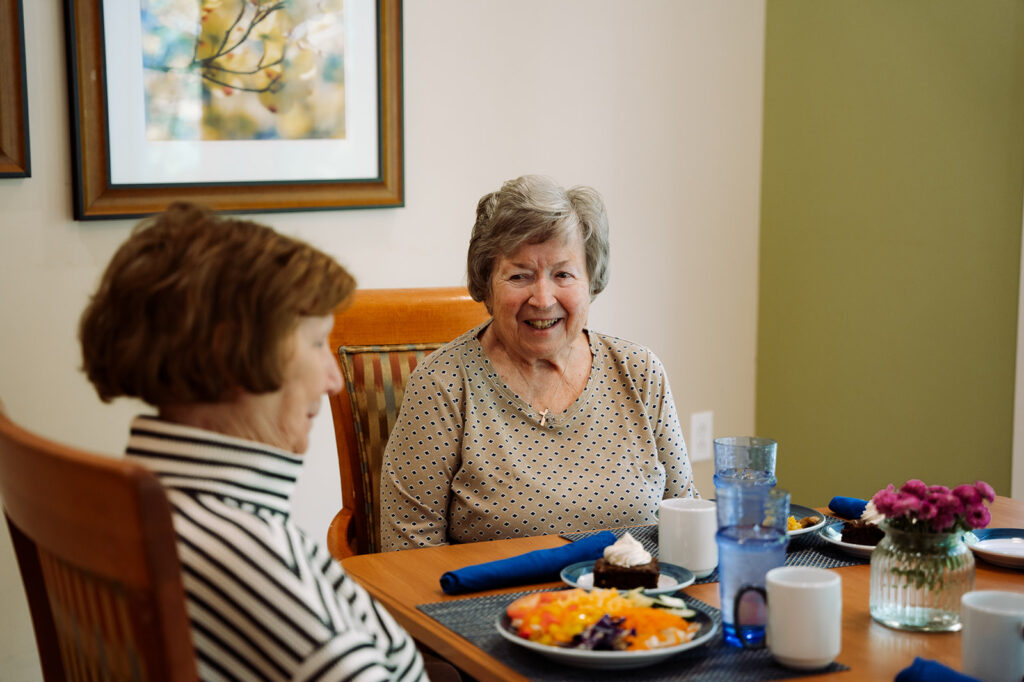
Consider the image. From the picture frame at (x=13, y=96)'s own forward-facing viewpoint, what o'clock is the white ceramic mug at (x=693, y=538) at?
The white ceramic mug is roughly at 11 o'clock from the picture frame.

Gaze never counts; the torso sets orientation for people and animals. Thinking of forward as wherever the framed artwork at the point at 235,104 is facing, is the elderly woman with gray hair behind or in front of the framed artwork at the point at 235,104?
in front

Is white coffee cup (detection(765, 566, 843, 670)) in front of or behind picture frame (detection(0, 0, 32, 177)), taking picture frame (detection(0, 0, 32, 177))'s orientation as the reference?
in front

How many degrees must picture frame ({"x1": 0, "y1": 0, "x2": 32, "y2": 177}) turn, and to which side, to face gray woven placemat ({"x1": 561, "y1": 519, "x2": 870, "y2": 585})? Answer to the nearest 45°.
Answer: approximately 45° to its left

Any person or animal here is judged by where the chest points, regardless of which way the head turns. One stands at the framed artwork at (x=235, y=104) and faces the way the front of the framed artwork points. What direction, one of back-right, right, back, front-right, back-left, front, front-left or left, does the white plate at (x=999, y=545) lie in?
front-left

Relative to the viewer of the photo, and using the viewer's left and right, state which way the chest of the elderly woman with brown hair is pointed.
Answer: facing away from the viewer and to the right of the viewer

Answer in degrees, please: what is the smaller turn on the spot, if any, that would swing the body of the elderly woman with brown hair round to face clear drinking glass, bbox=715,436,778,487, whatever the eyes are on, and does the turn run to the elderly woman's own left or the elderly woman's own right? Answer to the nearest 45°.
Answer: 0° — they already face it

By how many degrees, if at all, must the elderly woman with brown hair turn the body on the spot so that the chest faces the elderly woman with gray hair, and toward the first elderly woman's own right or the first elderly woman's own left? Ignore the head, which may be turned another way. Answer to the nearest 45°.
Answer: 0° — they already face them

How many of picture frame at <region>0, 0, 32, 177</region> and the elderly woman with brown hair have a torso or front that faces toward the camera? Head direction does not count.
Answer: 1

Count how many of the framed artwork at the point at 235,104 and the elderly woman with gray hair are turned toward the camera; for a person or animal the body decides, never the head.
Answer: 2

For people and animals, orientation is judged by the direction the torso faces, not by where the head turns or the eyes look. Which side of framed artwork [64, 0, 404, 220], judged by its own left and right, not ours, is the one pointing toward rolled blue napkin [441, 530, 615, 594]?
front

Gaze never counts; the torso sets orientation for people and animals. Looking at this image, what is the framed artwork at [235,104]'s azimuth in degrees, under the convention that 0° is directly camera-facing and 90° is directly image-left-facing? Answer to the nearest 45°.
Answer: approximately 0°
